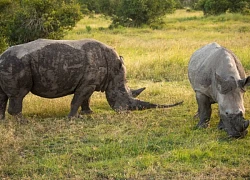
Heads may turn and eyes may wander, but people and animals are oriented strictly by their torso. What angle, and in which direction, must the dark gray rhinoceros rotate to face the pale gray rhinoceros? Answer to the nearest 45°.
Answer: approximately 45° to its right

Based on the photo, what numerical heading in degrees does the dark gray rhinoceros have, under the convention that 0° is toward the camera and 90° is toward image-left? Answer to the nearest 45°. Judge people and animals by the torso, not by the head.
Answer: approximately 270°
